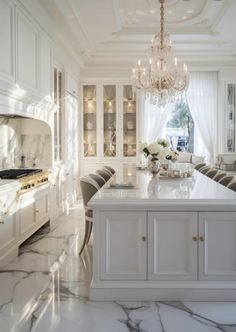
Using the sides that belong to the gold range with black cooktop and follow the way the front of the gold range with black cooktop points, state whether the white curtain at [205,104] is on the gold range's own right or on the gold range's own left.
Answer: on the gold range's own left

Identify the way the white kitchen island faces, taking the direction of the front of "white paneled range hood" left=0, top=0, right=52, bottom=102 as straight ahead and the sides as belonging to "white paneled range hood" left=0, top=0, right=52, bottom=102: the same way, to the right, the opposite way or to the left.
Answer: to the right

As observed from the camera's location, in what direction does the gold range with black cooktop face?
facing the viewer and to the right of the viewer

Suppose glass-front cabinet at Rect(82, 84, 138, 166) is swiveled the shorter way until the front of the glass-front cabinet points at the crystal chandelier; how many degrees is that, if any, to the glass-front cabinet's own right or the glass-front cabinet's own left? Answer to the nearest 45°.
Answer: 0° — it already faces it

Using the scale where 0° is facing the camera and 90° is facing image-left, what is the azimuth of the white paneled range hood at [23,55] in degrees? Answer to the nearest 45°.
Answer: approximately 315°

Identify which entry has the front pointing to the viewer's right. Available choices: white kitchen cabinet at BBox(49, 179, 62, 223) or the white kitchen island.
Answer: the white kitchen cabinet

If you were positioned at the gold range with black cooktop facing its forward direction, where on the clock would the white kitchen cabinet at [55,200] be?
The white kitchen cabinet is roughly at 8 o'clock from the gold range with black cooktop.

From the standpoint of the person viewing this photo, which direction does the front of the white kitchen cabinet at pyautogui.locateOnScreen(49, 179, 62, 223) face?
facing to the right of the viewer

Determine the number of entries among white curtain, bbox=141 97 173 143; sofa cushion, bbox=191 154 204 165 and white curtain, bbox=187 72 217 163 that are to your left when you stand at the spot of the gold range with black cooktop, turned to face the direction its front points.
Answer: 3

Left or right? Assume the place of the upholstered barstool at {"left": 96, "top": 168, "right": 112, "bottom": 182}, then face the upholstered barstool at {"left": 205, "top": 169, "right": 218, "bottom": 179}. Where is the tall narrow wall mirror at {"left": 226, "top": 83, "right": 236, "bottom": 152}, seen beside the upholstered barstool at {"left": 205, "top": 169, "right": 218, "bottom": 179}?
left
